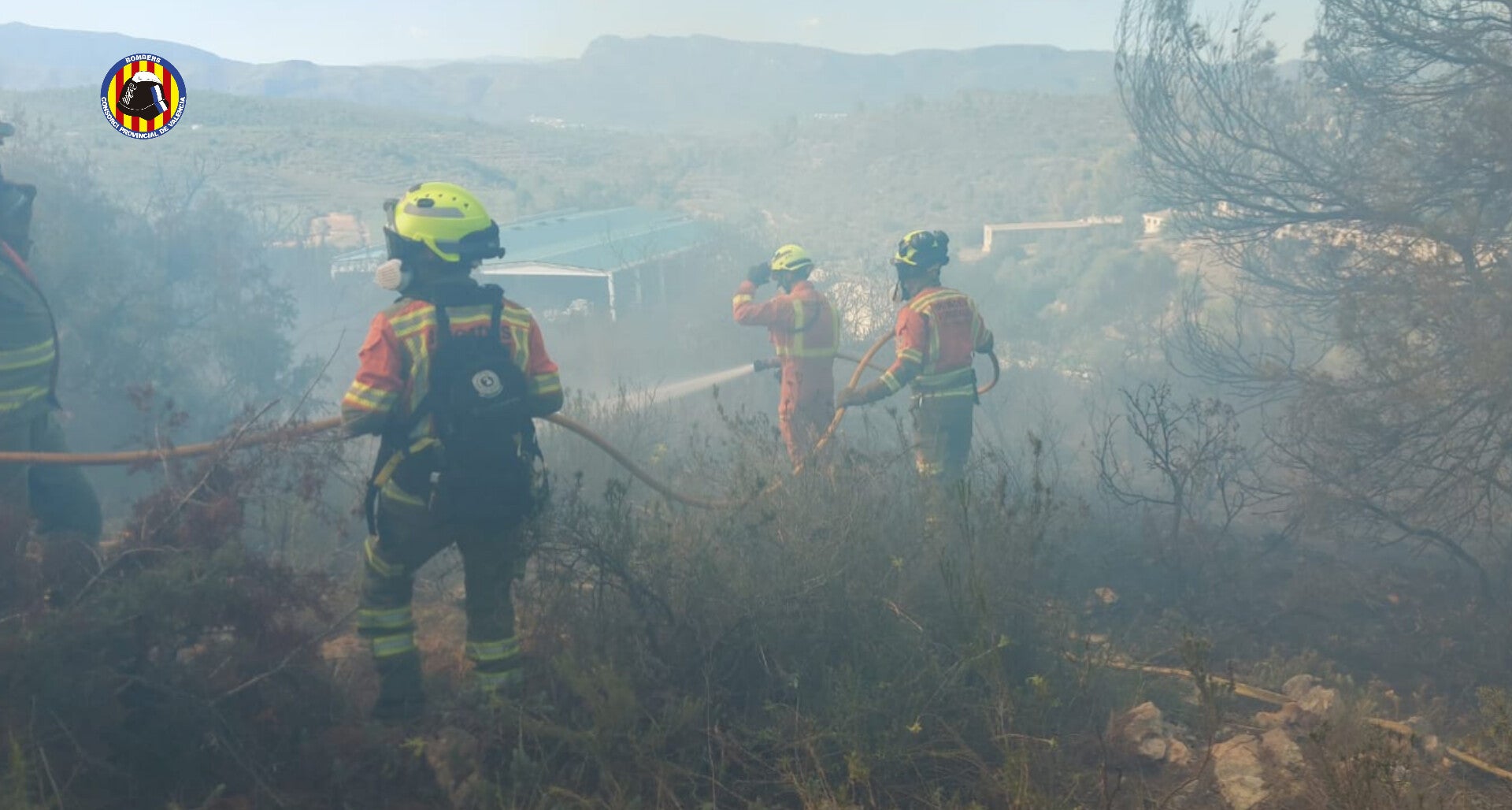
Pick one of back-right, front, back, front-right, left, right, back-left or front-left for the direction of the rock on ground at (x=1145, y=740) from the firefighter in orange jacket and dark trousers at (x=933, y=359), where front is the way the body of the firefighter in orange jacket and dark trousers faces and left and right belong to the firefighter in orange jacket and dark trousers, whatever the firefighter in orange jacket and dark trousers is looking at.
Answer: back-left

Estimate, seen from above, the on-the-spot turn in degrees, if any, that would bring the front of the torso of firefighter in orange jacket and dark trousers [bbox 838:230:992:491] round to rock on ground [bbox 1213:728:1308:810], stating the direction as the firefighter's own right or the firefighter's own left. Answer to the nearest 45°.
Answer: approximately 135° to the firefighter's own left

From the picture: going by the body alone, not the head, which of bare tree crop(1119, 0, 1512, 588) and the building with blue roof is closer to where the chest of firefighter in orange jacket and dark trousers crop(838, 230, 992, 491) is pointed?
the building with blue roof

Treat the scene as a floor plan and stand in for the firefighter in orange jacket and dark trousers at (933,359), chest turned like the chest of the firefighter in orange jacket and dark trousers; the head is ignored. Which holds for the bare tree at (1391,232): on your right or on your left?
on your right

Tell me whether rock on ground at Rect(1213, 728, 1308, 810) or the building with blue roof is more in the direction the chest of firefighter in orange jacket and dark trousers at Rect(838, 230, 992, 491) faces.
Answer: the building with blue roof

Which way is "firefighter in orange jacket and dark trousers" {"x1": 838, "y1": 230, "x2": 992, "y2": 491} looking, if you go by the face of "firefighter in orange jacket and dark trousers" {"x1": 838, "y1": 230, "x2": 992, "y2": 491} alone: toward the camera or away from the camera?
away from the camera

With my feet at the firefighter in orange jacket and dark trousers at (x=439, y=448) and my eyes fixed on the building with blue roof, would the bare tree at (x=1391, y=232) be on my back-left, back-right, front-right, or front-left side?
front-right

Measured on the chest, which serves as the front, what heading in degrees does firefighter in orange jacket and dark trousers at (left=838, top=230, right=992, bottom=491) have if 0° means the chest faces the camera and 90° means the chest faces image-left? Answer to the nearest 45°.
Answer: approximately 135°

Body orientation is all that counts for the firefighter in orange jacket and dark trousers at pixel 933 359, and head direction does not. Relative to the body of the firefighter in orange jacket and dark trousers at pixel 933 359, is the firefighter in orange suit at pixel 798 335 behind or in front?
in front

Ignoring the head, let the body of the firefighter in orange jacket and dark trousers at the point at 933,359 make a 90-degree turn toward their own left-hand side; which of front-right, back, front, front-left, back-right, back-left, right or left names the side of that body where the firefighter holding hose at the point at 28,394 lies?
front

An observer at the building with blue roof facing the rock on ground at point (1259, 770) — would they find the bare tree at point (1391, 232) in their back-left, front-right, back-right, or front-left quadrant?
front-left

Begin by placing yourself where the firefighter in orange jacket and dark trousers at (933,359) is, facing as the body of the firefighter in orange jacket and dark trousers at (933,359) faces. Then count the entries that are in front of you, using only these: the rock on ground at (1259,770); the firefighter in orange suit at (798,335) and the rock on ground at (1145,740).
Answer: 1

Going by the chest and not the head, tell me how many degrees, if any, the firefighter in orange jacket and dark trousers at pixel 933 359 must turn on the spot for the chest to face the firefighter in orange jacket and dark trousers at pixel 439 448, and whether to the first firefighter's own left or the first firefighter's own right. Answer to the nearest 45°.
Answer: approximately 90° to the first firefighter's own left

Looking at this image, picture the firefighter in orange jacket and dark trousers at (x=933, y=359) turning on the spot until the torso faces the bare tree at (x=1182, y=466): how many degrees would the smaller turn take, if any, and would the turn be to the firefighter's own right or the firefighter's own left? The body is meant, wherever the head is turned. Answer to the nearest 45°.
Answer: approximately 135° to the firefighter's own right

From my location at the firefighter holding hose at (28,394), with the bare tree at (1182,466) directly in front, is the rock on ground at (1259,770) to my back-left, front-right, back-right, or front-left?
front-right
